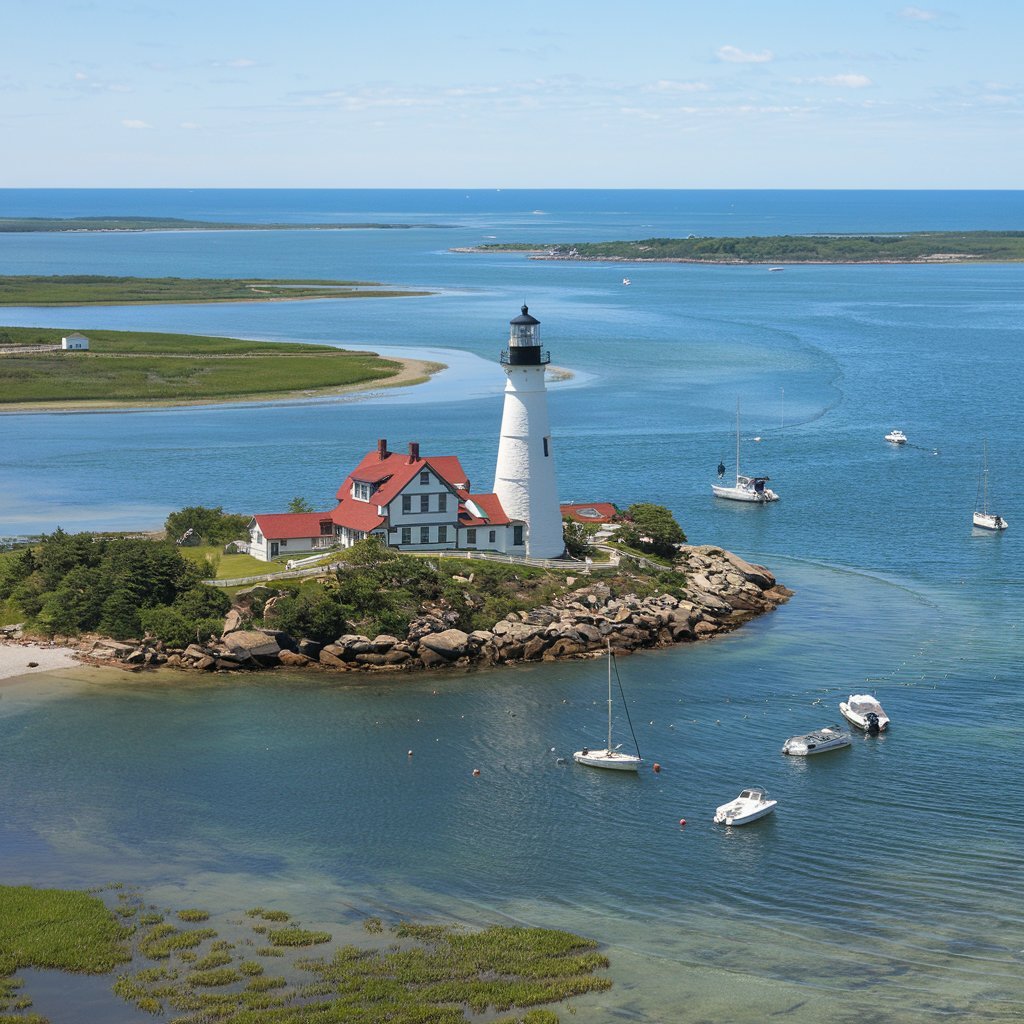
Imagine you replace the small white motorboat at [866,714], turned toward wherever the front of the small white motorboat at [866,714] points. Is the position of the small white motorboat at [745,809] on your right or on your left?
on your left

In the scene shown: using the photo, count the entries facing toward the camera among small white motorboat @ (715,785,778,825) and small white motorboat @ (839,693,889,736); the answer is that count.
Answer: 0

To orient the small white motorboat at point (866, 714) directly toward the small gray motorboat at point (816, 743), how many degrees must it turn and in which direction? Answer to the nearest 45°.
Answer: approximately 90° to its left

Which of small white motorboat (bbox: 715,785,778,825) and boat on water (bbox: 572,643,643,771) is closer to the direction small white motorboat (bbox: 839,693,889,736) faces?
the boat on water

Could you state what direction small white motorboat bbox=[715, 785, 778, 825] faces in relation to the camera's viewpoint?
facing away from the viewer and to the right of the viewer

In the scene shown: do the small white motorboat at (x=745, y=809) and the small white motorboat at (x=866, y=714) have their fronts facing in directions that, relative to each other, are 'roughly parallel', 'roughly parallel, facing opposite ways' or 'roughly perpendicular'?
roughly perpendicular

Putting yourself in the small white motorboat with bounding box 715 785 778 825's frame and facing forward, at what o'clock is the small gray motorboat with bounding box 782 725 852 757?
the small gray motorboat with bounding box 782 725 852 757 is roughly at 11 o'clock from the small white motorboat with bounding box 715 785 778 825.

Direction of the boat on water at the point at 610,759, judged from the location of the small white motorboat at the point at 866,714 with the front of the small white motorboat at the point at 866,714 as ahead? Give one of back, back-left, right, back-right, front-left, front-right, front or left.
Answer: left

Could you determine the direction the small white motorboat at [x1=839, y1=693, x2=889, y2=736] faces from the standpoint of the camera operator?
facing away from the viewer and to the left of the viewer
